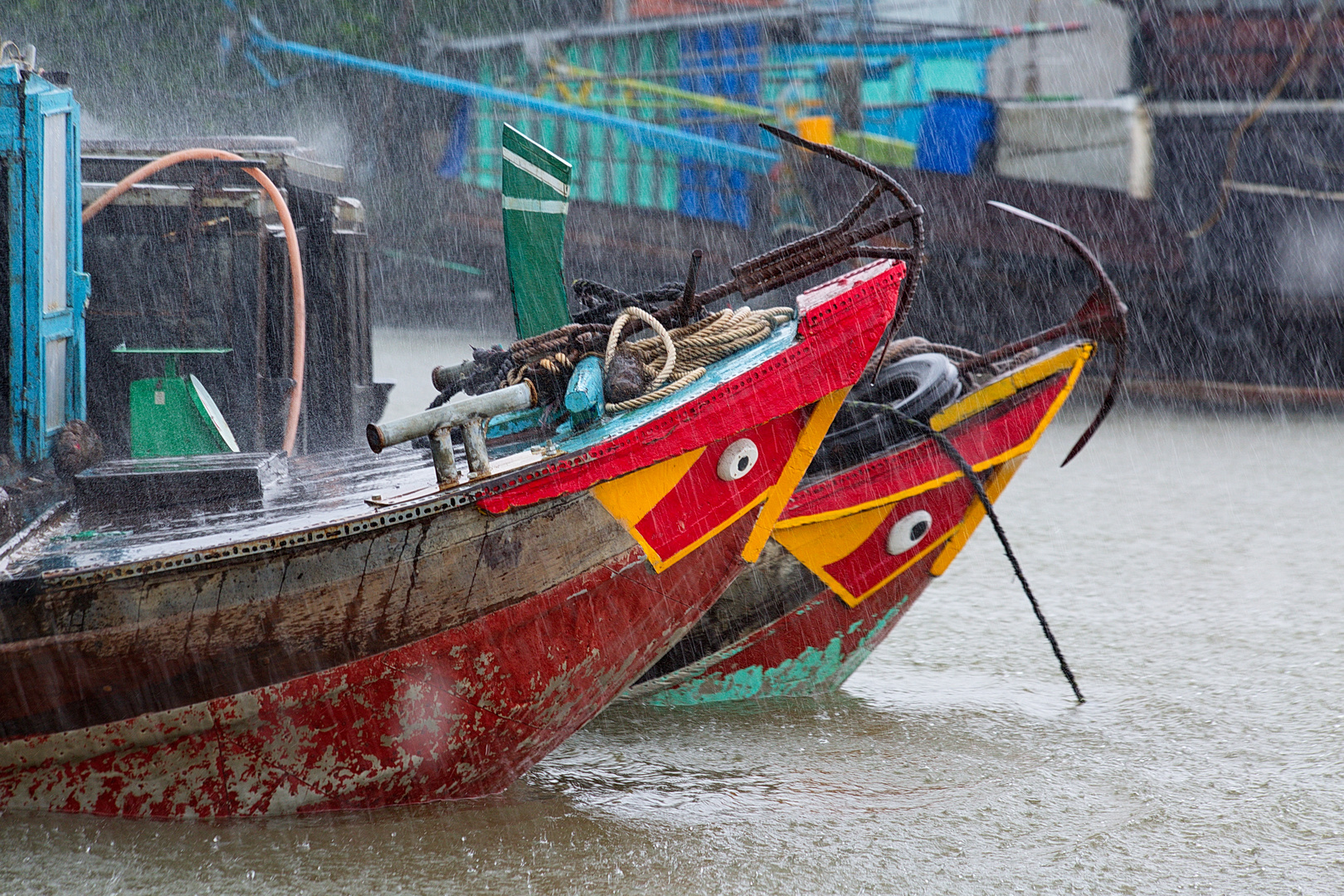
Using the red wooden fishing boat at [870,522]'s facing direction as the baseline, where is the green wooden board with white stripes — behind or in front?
behind

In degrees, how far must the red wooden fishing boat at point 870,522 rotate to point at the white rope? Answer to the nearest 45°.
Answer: approximately 135° to its right

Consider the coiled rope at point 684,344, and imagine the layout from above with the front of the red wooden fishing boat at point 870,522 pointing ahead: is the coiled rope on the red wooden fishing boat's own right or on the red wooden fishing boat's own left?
on the red wooden fishing boat's own right

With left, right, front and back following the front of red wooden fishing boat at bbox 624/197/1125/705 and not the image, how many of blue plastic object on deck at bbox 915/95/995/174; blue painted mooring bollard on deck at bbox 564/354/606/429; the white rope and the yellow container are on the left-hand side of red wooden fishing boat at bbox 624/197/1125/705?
2

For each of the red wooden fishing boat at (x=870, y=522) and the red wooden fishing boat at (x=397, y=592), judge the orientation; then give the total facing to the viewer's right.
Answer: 2

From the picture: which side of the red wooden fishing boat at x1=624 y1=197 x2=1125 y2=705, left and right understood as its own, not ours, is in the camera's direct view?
right

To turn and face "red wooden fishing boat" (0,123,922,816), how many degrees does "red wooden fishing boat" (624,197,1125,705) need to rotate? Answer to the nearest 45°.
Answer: approximately 135° to its right

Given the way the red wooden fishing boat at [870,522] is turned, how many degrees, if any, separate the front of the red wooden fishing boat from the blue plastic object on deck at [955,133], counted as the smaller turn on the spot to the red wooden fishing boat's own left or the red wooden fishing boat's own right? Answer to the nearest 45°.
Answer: approximately 90° to the red wooden fishing boat's own left

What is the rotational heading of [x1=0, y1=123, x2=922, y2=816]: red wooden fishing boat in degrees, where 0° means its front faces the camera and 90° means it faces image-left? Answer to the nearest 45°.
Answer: approximately 270°

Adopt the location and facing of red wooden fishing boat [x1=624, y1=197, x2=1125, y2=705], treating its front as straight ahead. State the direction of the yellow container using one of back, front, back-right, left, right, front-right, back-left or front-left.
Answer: left
